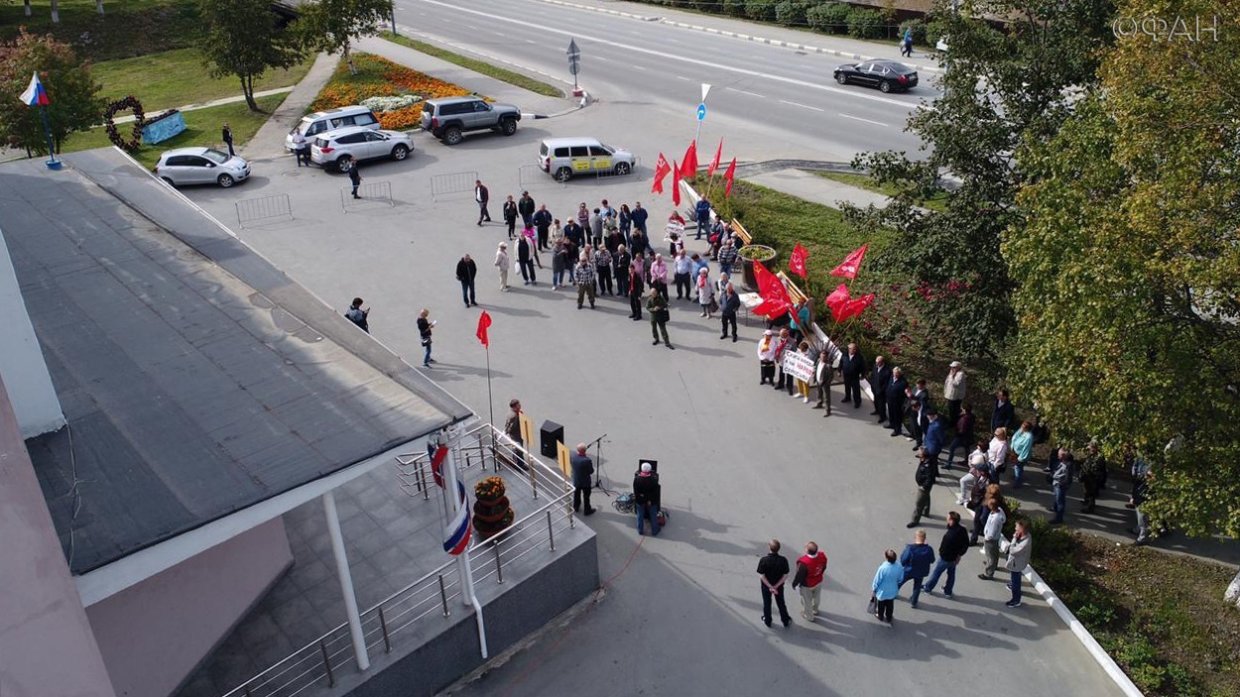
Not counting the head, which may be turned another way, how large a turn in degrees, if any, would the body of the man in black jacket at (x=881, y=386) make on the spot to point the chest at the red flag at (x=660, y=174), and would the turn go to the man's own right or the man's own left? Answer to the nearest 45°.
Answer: approximately 90° to the man's own right

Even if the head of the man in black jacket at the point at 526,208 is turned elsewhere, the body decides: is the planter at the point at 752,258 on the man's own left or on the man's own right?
on the man's own left

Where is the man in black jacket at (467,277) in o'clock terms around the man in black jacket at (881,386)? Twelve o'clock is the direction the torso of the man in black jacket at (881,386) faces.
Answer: the man in black jacket at (467,277) is roughly at 2 o'clock from the man in black jacket at (881,386).

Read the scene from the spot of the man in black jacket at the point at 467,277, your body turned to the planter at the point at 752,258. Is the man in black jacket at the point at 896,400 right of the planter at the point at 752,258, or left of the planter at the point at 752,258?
right

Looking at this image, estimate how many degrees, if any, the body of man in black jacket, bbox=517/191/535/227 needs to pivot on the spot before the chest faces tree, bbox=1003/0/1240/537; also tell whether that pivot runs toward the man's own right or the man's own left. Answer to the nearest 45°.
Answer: approximately 45° to the man's own left

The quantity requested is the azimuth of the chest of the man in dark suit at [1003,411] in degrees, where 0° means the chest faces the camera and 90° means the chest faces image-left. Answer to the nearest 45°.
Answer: approximately 45°

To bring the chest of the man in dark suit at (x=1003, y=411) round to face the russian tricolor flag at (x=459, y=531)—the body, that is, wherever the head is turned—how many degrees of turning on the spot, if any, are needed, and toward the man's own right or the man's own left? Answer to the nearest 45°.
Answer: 0° — they already face it

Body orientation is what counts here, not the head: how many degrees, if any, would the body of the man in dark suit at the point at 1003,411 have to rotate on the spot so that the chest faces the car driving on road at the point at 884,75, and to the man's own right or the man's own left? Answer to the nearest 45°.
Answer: approximately 135° to the man's own right

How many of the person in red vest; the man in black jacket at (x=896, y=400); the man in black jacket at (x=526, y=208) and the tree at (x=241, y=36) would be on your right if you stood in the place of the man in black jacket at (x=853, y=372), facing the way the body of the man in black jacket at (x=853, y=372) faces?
2

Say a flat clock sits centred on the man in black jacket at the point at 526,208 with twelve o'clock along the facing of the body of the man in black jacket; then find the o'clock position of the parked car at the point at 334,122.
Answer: The parked car is roughly at 5 o'clock from the man in black jacket.

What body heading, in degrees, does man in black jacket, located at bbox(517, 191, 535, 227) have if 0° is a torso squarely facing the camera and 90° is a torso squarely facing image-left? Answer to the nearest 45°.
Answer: approximately 0°
